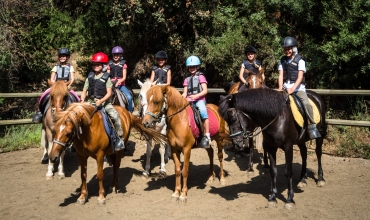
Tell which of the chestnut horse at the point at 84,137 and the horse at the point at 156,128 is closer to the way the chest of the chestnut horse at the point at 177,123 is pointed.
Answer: the chestnut horse

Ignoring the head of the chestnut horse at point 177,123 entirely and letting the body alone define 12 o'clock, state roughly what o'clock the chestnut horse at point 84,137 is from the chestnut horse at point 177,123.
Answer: the chestnut horse at point 84,137 is roughly at 1 o'clock from the chestnut horse at point 177,123.

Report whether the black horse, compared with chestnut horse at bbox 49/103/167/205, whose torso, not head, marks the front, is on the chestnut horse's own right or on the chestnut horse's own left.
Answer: on the chestnut horse's own left

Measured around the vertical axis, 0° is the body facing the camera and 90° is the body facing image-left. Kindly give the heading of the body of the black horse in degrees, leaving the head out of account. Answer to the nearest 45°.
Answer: approximately 45°

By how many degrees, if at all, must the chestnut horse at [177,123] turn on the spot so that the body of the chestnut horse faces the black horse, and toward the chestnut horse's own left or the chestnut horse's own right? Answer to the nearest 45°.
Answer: approximately 135° to the chestnut horse's own left

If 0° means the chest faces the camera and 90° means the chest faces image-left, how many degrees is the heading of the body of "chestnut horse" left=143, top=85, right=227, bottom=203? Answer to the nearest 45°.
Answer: approximately 45°

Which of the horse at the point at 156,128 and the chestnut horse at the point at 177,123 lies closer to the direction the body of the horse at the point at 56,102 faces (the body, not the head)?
the chestnut horse

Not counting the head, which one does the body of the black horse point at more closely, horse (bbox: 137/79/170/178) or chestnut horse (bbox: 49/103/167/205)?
the chestnut horse
